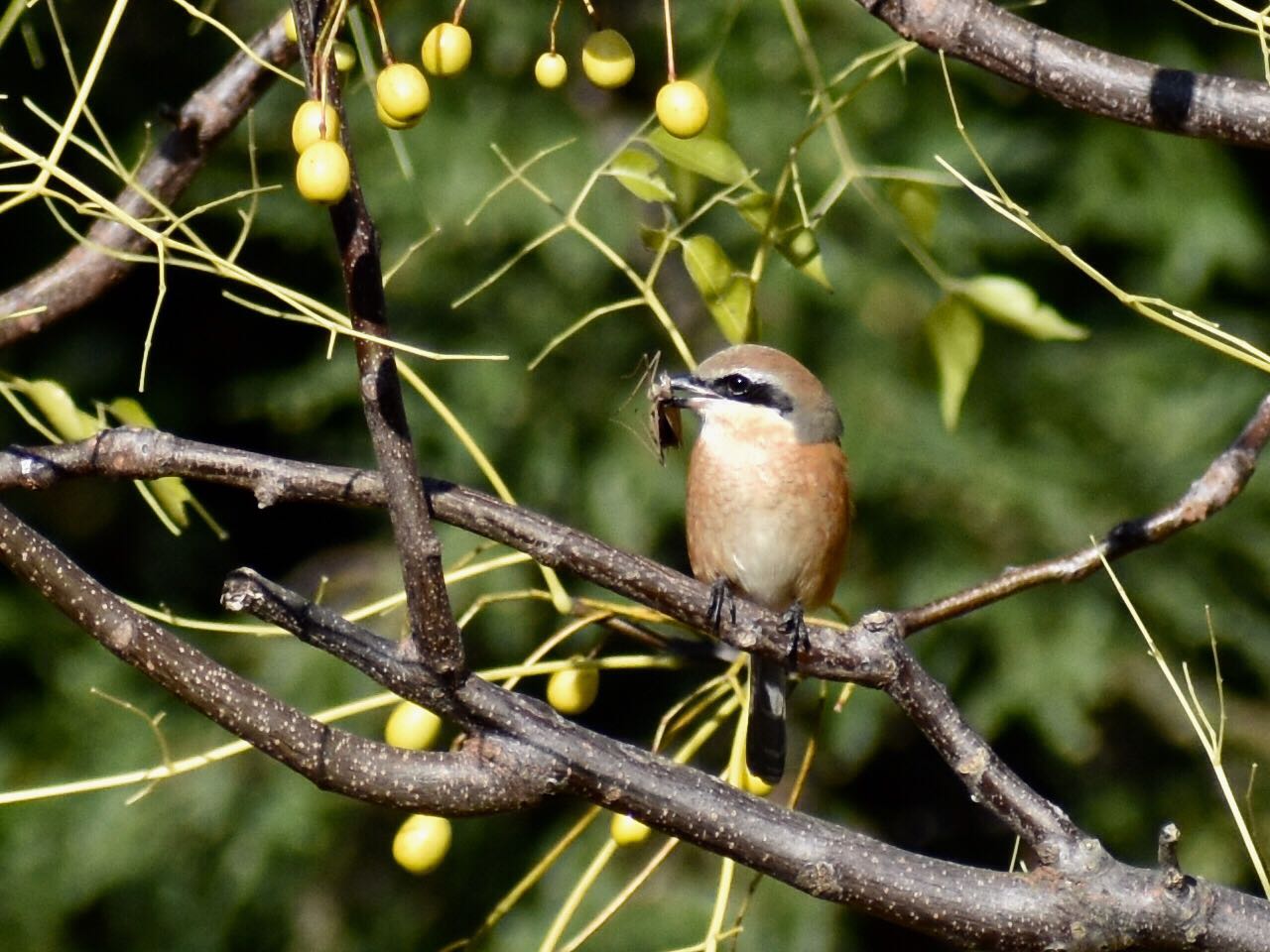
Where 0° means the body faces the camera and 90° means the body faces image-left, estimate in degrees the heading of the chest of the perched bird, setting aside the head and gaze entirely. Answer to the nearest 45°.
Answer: approximately 0°

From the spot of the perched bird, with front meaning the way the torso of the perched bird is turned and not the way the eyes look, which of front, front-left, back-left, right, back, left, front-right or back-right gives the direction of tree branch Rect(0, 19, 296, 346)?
front-right
